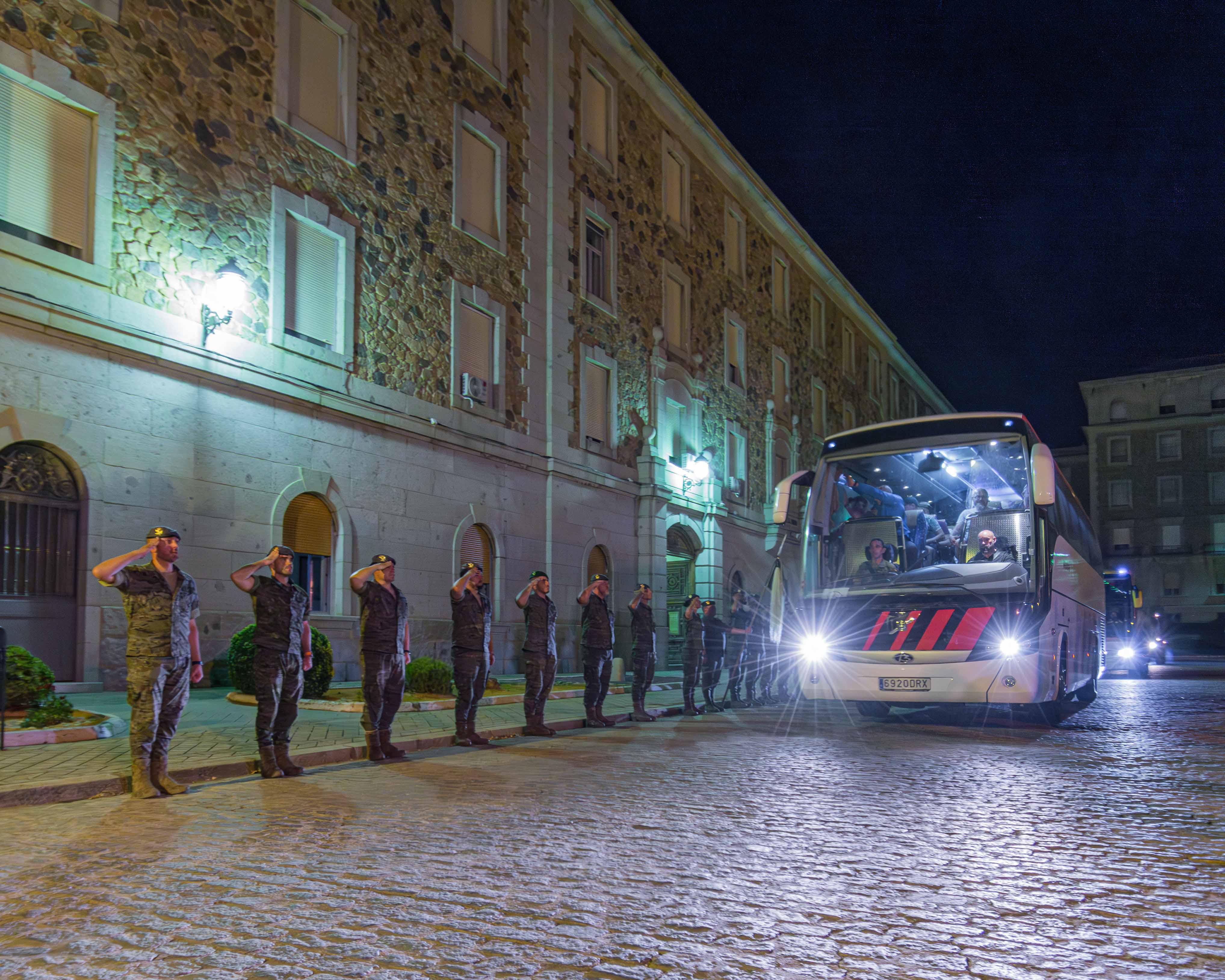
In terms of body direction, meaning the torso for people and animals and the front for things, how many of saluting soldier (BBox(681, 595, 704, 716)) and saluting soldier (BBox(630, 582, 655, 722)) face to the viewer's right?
2

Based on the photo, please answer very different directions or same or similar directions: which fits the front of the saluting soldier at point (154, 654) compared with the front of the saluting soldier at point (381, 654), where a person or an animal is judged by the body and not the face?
same or similar directions

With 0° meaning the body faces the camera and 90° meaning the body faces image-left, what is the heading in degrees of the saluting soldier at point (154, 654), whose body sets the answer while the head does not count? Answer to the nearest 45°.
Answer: approximately 315°

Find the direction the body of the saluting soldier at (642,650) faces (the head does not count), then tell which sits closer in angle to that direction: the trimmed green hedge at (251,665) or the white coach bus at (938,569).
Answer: the white coach bus

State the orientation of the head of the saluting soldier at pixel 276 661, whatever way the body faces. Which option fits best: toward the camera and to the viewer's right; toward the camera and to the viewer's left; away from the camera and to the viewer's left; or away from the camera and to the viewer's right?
toward the camera and to the viewer's right

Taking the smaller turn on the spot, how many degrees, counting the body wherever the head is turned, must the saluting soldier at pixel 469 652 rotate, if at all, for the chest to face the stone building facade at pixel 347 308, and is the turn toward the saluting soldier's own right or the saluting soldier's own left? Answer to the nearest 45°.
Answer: approximately 135° to the saluting soldier's own left

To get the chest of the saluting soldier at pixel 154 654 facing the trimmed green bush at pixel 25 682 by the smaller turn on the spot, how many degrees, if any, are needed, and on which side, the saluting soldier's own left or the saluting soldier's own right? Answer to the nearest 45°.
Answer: approximately 135° to the saluting soldier's own left

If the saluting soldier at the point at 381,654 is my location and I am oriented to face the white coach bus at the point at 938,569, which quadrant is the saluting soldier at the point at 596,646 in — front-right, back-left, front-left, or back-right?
front-left

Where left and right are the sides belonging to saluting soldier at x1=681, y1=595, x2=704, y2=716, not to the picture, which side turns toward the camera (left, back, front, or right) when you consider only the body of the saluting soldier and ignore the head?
right

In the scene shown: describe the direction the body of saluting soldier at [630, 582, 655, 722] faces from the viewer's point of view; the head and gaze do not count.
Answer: to the viewer's right
